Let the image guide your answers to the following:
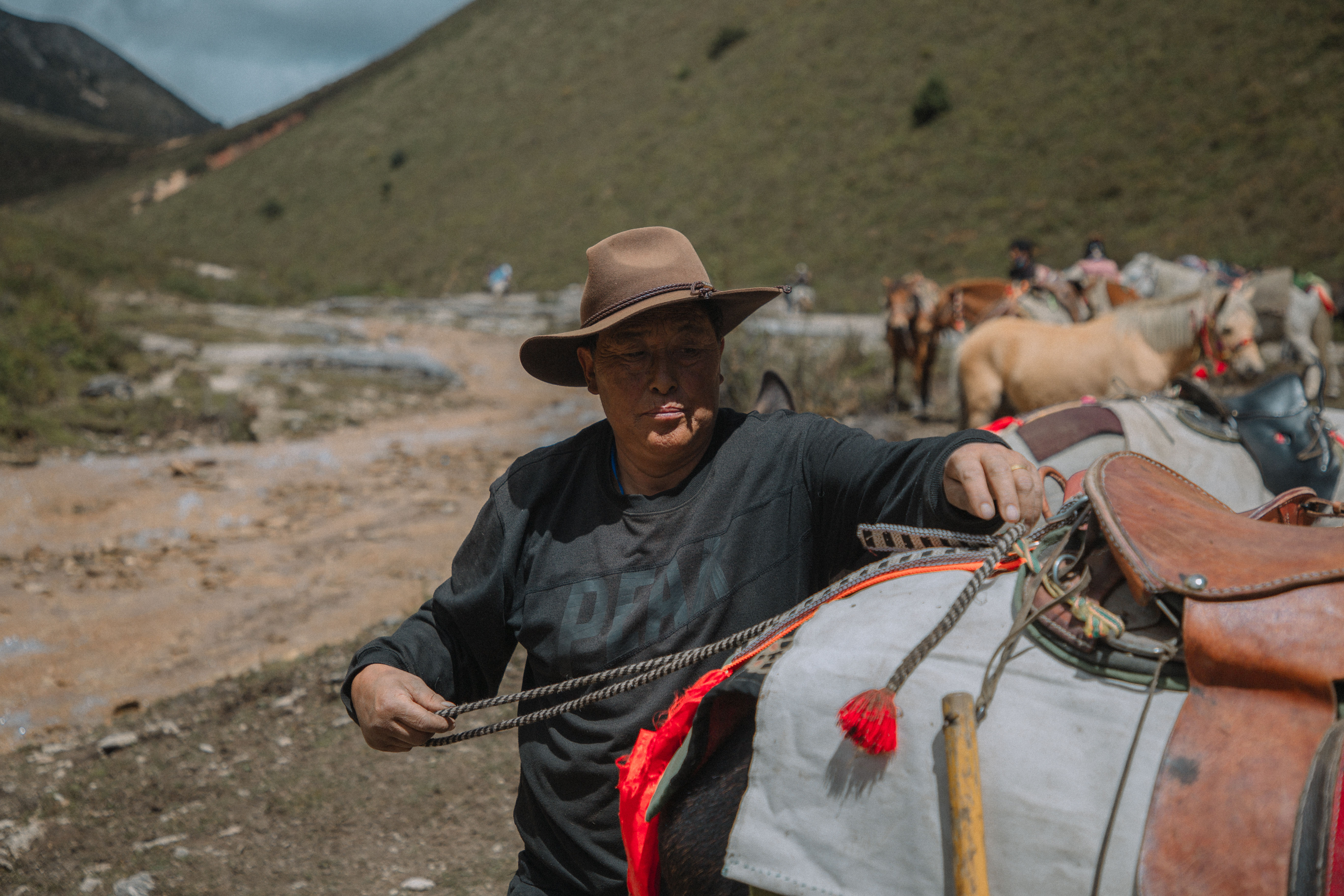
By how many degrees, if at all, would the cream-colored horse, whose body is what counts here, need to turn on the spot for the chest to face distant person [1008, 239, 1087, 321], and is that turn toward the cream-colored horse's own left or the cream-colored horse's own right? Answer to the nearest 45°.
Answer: approximately 90° to the cream-colored horse's own left

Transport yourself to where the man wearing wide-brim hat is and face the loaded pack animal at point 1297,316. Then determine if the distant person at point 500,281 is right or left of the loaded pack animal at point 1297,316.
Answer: left

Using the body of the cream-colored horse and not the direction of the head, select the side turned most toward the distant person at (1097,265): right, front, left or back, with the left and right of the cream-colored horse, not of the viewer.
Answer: left

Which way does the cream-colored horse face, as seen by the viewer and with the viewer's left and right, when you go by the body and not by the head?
facing to the right of the viewer
